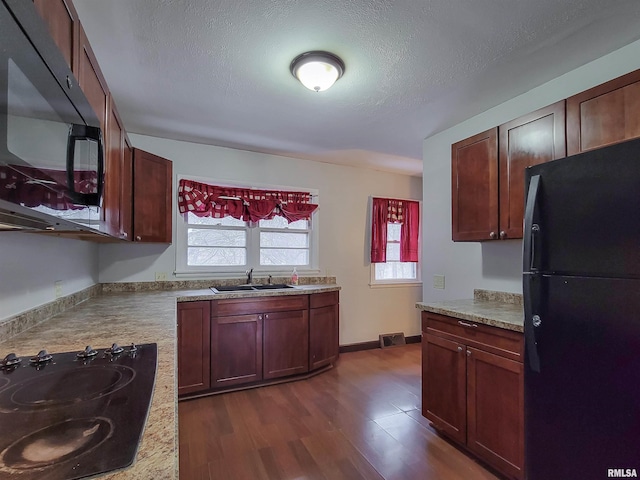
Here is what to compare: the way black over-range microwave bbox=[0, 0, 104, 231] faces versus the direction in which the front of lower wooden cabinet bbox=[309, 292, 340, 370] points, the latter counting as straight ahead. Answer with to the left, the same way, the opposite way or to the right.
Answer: to the left

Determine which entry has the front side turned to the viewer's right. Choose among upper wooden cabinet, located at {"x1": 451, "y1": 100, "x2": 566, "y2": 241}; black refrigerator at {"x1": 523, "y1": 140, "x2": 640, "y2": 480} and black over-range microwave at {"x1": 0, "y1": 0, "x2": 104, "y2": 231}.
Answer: the black over-range microwave

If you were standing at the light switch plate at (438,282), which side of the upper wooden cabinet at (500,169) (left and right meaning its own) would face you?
right

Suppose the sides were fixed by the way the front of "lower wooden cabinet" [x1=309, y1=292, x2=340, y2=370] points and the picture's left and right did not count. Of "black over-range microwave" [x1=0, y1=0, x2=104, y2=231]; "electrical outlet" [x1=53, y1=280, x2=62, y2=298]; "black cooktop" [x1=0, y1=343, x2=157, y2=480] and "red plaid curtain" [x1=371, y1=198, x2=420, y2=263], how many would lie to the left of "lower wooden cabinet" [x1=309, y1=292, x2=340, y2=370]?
1

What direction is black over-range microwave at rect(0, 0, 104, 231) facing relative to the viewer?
to the viewer's right

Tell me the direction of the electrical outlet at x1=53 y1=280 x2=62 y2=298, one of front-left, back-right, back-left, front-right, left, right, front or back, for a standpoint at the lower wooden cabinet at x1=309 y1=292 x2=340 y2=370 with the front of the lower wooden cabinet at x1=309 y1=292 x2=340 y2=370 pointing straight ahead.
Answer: right

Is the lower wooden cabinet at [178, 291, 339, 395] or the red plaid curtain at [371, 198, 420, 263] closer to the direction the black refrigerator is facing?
the lower wooden cabinet

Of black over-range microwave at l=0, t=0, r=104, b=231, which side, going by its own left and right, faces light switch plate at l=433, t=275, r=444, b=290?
front

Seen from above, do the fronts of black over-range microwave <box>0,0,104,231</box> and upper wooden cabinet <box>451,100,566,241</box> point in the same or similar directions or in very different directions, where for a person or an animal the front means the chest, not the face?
very different directions

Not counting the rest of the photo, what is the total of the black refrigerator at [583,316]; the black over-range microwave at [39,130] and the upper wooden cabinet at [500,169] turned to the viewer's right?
1

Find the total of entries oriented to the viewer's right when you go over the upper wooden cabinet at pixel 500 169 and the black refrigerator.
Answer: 0

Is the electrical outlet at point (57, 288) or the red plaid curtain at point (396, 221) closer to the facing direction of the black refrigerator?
the electrical outlet

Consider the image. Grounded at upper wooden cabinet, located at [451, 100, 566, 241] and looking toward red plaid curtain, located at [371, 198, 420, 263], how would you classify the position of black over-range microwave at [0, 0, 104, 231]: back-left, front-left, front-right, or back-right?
back-left
